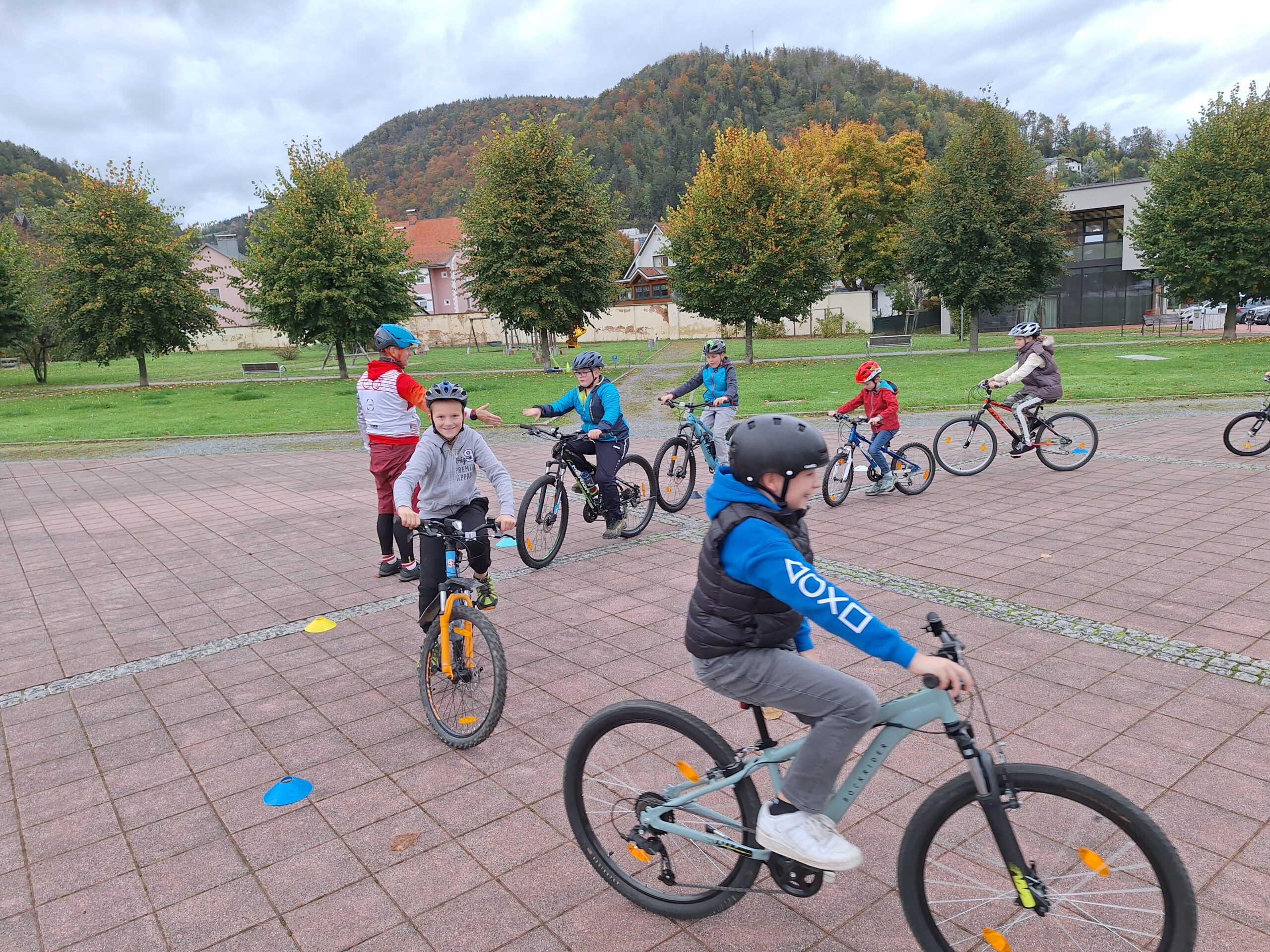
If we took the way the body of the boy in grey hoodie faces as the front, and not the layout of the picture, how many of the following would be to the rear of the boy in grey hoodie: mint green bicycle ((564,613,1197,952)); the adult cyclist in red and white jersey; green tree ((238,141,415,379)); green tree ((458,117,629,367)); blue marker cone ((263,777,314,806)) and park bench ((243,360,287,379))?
4

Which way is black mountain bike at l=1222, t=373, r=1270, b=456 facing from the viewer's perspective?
to the viewer's left

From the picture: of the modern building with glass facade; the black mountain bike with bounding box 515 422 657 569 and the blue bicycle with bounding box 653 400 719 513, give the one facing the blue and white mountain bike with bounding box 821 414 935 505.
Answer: the modern building with glass facade

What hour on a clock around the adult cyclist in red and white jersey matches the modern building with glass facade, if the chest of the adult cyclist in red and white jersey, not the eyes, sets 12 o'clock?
The modern building with glass facade is roughly at 12 o'clock from the adult cyclist in red and white jersey.

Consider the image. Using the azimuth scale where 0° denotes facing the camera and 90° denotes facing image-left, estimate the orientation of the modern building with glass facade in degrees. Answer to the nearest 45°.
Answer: approximately 0°

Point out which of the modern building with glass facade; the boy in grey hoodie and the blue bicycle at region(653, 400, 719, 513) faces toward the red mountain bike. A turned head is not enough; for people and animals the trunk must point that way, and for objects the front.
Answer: the modern building with glass facade

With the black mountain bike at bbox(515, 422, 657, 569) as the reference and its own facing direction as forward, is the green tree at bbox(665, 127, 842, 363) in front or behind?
behind

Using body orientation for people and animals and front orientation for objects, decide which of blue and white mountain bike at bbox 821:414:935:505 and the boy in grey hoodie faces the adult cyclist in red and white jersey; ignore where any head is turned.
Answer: the blue and white mountain bike

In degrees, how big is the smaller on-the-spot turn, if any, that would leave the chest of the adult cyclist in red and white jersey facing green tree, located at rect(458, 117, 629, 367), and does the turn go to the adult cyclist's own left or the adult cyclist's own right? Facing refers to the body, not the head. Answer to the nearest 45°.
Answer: approximately 45° to the adult cyclist's own left

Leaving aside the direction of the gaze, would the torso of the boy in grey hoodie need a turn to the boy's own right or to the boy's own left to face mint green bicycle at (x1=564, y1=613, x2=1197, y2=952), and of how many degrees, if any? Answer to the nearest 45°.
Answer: approximately 45° to the boy's own left

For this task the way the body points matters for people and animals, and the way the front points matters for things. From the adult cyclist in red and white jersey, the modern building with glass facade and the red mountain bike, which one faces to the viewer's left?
the red mountain bike

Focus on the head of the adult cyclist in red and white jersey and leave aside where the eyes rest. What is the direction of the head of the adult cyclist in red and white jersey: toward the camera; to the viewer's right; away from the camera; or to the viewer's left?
to the viewer's right

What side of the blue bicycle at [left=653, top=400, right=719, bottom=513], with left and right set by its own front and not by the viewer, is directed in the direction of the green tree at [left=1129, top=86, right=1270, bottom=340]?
back
